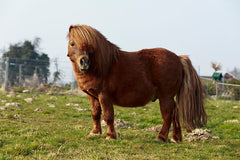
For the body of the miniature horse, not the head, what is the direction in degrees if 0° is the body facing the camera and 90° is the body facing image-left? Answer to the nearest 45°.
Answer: approximately 90°

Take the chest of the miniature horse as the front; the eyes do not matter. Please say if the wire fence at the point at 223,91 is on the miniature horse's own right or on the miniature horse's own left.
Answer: on the miniature horse's own right
